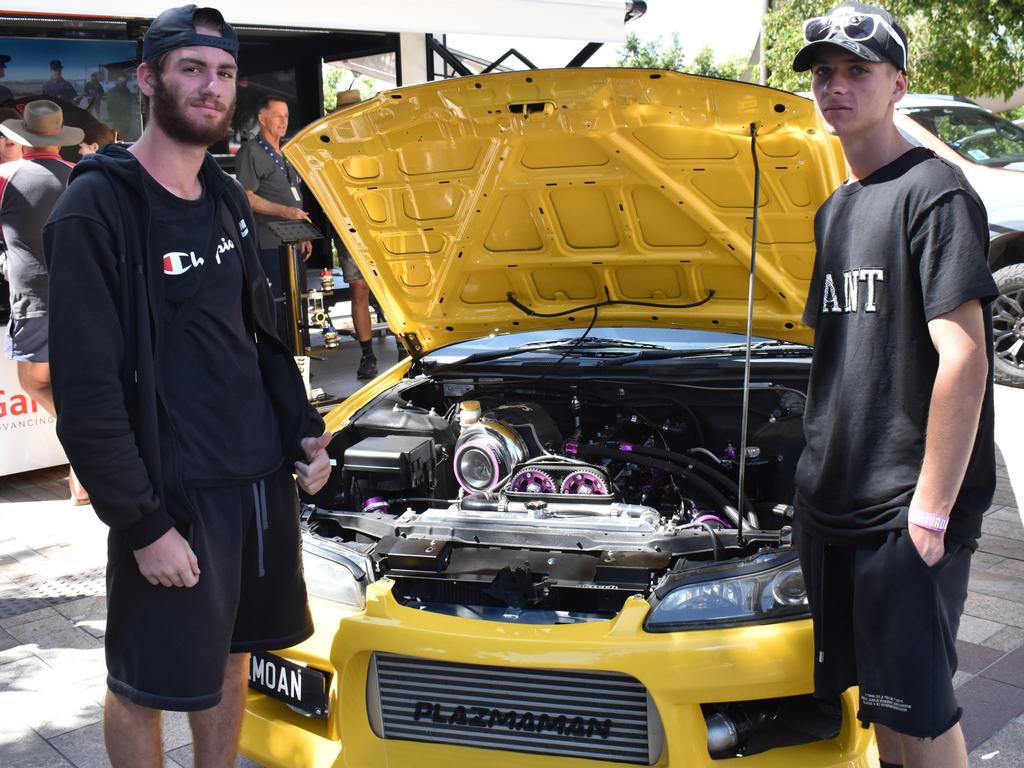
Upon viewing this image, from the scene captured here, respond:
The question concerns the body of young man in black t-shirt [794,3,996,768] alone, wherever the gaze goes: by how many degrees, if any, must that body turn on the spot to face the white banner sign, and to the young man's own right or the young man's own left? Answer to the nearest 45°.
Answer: approximately 90° to the young man's own right

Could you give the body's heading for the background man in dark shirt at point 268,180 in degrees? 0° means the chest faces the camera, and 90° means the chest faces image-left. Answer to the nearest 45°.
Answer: approximately 315°

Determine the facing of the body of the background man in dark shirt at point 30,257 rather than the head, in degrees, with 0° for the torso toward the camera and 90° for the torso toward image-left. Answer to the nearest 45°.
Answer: approximately 180°

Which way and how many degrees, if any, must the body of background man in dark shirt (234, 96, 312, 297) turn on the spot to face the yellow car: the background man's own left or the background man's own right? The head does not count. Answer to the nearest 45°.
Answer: approximately 45° to the background man's own right

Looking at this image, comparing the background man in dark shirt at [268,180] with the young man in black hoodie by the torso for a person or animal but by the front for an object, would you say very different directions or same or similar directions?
same or similar directions

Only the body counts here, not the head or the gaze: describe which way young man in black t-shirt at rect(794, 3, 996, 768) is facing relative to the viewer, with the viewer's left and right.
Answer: facing the viewer and to the left of the viewer

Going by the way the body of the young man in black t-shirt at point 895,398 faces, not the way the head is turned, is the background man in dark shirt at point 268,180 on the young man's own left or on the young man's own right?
on the young man's own right

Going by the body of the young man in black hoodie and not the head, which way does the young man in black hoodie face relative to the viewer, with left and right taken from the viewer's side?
facing the viewer and to the right of the viewer
